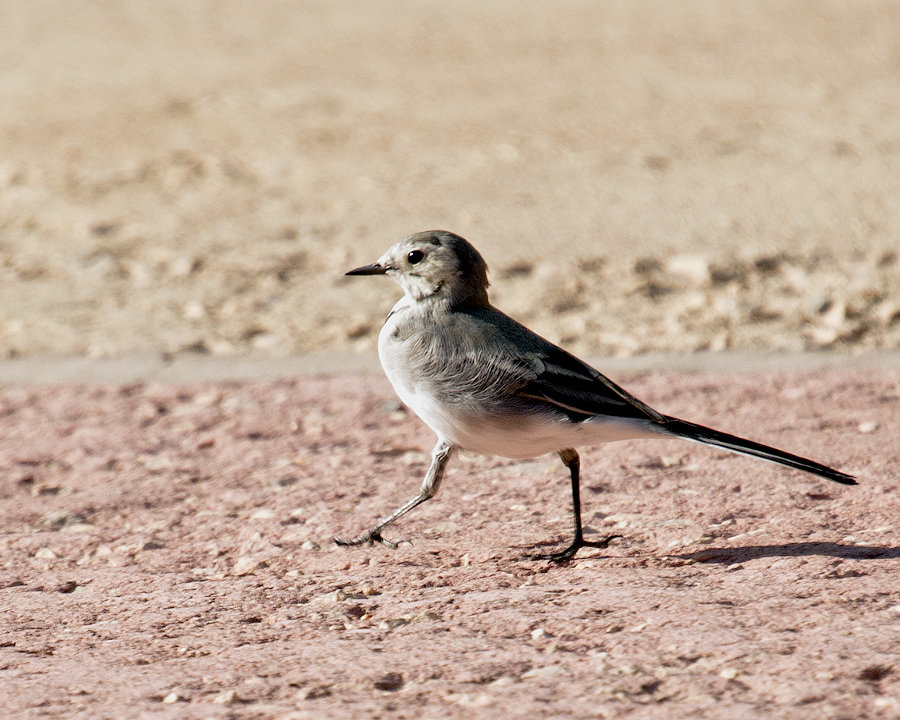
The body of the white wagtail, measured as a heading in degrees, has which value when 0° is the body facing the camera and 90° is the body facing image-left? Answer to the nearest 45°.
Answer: approximately 90°

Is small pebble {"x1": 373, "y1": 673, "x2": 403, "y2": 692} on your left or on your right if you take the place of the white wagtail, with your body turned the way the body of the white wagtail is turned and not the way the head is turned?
on your left
